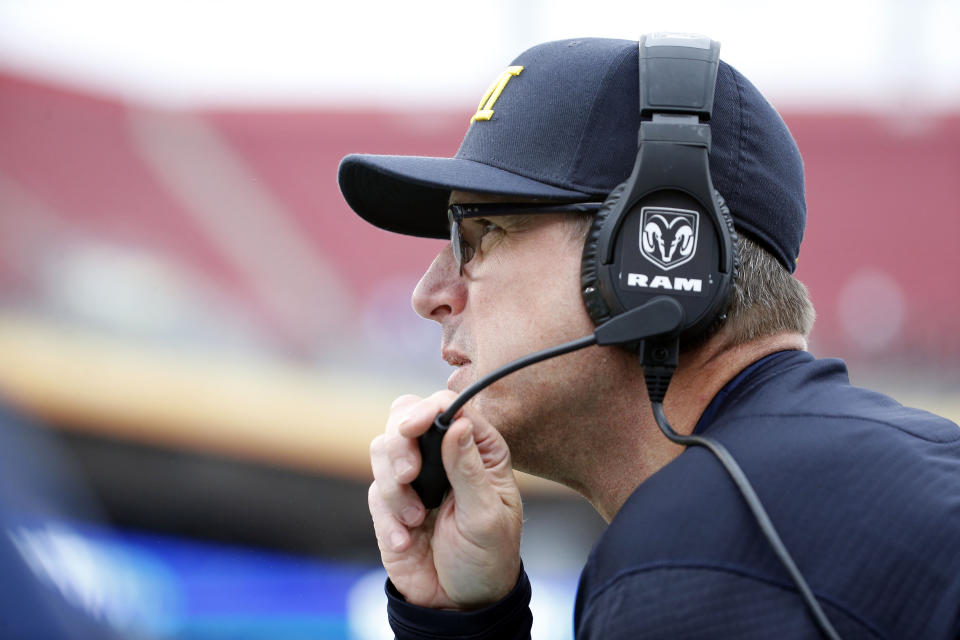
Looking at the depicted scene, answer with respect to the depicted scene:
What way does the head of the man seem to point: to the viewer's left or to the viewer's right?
to the viewer's left

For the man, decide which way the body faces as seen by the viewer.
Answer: to the viewer's left
